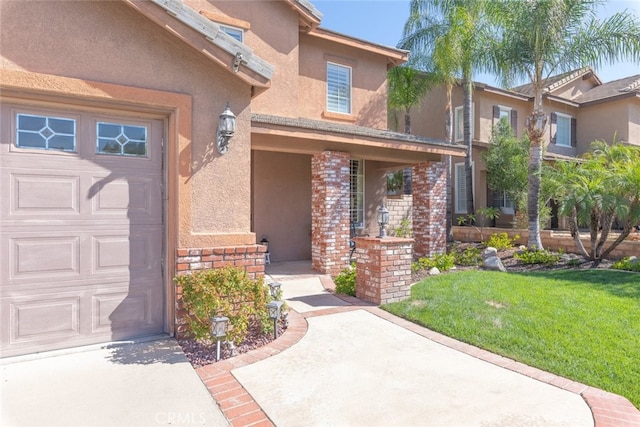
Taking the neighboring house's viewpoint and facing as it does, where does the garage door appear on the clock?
The garage door is roughly at 2 o'clock from the neighboring house.

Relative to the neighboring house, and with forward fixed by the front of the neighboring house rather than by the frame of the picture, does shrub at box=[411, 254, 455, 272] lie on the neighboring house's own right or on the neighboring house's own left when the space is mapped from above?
on the neighboring house's own right

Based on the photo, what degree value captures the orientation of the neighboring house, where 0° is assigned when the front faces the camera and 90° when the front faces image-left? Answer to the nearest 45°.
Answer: approximately 315°

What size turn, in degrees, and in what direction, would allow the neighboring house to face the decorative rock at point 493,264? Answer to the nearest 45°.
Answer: approximately 45° to its right

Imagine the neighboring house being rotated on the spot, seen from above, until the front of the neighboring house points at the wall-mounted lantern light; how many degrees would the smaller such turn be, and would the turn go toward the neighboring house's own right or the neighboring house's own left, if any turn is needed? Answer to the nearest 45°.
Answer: approximately 45° to the neighboring house's own right

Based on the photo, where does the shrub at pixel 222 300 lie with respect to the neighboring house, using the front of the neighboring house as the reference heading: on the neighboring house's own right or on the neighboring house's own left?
on the neighboring house's own right

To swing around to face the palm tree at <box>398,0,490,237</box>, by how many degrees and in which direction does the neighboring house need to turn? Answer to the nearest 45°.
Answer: approximately 90° to its right

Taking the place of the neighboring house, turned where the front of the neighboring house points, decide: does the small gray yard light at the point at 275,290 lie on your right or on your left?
on your right

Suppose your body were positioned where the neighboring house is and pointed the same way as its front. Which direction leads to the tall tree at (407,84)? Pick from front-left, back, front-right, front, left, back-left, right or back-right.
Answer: right

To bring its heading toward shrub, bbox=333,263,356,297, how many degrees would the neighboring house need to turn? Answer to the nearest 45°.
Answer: approximately 45° to its right

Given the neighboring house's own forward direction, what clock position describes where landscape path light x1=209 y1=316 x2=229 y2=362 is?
The landscape path light is roughly at 2 o'clock from the neighboring house.
